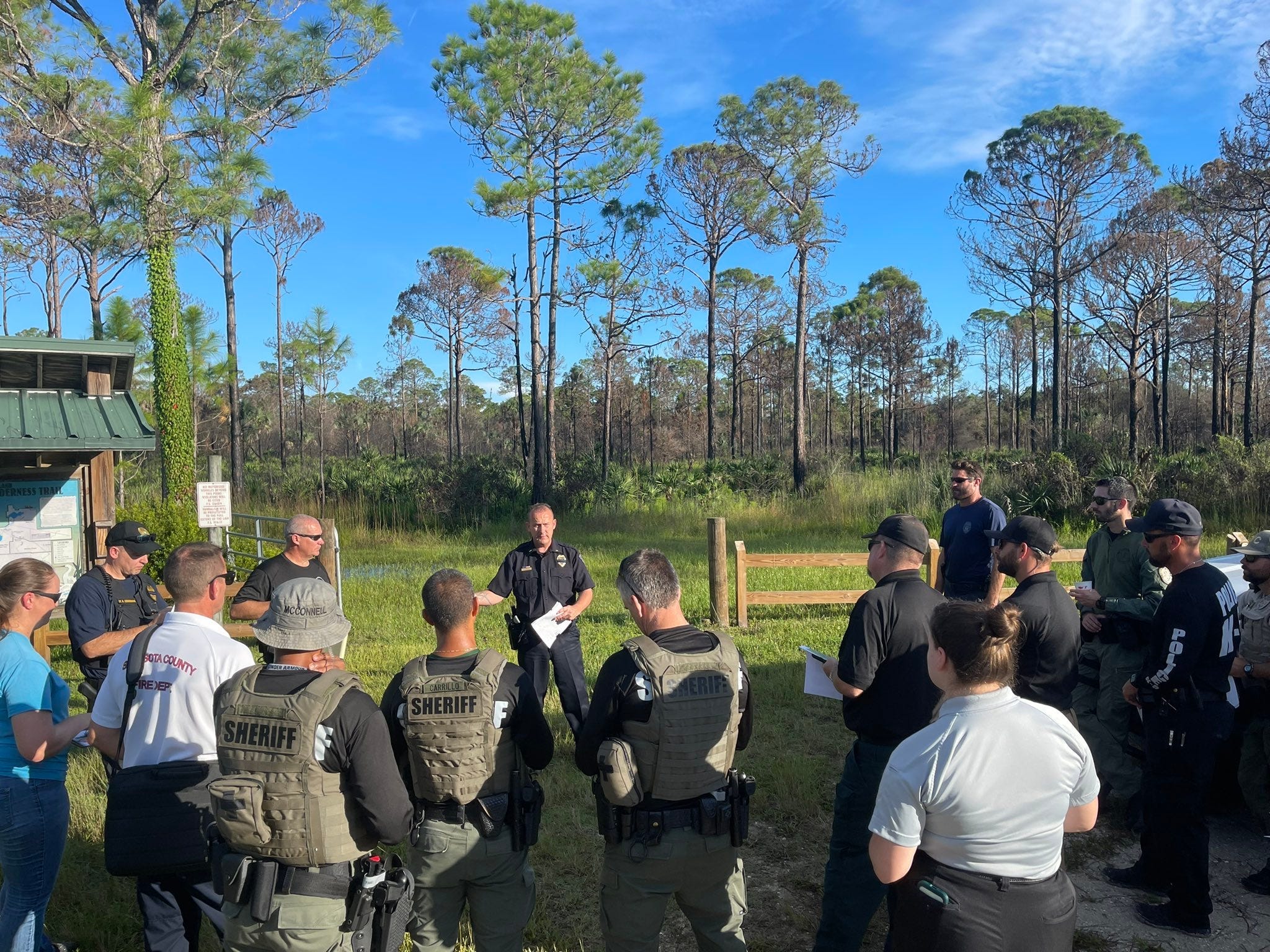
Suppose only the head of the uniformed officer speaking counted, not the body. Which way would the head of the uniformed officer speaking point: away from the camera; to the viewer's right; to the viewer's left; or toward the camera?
toward the camera

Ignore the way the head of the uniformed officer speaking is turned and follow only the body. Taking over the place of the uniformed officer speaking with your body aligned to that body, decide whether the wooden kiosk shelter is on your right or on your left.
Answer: on your right

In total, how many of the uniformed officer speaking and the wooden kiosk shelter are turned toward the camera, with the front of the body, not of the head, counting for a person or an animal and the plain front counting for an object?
2

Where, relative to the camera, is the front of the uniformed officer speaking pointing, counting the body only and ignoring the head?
toward the camera

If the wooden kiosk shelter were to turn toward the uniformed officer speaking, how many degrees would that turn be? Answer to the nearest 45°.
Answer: approximately 45° to its left

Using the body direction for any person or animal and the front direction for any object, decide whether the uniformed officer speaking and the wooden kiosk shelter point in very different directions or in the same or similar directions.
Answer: same or similar directions

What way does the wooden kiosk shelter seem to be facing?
toward the camera
